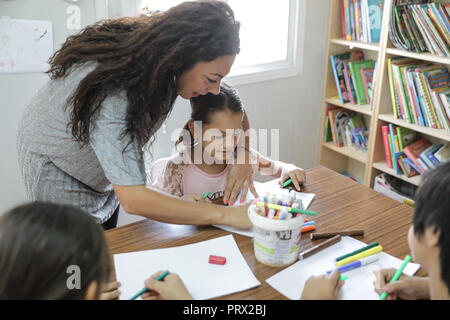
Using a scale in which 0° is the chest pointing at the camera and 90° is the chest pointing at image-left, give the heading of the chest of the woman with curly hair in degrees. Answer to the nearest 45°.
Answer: approximately 270°

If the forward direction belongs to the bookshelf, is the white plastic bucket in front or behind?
in front

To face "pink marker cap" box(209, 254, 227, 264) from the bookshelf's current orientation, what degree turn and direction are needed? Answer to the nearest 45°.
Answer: approximately 45° to its left

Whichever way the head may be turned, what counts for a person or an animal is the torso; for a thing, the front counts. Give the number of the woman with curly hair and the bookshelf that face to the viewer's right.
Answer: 1

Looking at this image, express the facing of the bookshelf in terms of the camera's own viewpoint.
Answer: facing the viewer and to the left of the viewer

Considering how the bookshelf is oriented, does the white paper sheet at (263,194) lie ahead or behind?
ahead

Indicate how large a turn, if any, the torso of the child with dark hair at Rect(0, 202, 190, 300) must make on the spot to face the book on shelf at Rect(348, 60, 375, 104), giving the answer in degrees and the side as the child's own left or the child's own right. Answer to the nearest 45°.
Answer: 0° — they already face it

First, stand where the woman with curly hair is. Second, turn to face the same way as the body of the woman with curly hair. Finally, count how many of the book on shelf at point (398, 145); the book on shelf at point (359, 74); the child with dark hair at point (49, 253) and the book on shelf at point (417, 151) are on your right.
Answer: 1

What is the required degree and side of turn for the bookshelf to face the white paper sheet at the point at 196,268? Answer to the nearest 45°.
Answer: approximately 45° to its left

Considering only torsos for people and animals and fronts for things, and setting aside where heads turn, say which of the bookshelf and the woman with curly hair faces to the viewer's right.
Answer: the woman with curly hair

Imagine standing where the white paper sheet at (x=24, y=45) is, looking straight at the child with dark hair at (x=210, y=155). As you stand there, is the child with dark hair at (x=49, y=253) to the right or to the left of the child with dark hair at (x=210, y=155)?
right

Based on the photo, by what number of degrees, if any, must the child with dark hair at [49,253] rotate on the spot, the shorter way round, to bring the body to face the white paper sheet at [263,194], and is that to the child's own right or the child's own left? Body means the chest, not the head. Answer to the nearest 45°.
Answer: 0° — they already face it

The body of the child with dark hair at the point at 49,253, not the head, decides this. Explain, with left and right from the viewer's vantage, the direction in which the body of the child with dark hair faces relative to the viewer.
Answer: facing away from the viewer and to the right of the viewer

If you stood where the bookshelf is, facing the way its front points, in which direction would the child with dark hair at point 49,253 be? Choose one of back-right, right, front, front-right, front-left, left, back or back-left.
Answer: front-left

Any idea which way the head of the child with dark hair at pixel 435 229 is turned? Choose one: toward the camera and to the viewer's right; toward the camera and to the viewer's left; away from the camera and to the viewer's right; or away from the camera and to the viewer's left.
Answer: away from the camera and to the viewer's left
